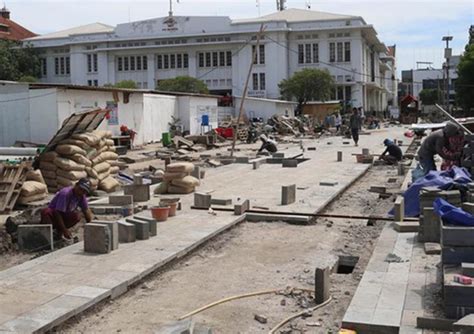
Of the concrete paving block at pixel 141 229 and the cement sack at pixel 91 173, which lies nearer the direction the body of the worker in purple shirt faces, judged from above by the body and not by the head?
the concrete paving block

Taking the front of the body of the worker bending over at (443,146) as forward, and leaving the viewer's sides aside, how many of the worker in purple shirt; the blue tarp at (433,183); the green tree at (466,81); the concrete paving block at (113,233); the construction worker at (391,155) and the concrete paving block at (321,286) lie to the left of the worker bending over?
2

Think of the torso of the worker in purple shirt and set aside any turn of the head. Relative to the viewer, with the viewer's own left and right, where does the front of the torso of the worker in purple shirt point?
facing the viewer and to the right of the viewer

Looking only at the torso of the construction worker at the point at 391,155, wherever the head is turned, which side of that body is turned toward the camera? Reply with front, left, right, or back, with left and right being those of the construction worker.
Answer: left

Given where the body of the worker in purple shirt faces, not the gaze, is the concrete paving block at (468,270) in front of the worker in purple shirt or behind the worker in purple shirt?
in front

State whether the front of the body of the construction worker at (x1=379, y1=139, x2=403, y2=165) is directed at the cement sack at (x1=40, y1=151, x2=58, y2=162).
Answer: no

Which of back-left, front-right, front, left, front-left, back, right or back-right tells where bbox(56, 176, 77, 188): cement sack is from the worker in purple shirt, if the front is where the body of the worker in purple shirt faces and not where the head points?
back-left

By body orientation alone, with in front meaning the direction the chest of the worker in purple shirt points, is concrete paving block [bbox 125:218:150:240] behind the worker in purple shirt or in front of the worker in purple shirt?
in front

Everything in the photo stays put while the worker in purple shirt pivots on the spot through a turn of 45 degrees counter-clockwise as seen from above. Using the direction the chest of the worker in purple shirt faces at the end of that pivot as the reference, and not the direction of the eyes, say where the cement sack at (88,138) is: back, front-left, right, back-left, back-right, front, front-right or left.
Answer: left

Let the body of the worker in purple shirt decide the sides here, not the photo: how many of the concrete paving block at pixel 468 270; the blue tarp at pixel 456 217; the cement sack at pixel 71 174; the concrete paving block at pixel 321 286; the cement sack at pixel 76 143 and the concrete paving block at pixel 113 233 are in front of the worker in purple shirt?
4
